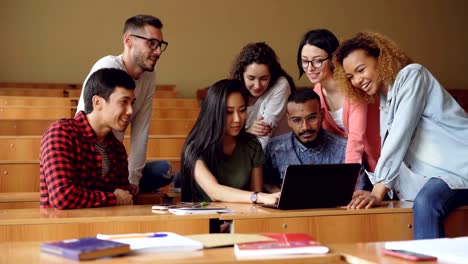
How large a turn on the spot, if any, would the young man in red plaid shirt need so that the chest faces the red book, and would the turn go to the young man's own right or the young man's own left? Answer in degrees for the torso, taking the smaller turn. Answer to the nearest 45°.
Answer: approximately 45° to the young man's own right

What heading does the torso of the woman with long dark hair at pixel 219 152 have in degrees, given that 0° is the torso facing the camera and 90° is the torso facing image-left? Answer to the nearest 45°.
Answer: approximately 315°

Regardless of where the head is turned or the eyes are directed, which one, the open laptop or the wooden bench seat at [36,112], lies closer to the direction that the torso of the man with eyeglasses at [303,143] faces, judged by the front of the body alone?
the open laptop

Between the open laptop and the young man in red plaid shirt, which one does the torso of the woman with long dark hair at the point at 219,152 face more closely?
the open laptop

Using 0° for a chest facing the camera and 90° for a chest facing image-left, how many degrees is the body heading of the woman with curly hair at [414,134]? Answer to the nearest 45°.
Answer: approximately 90°

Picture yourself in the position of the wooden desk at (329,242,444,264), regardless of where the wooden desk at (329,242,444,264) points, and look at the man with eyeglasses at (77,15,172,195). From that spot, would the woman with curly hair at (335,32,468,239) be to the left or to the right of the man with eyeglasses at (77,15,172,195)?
right

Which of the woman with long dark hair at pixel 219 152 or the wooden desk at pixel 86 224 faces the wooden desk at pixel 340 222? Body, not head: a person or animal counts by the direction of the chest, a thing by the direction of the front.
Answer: the woman with long dark hair

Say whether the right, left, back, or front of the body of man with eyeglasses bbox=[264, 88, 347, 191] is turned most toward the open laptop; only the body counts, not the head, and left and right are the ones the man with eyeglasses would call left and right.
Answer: front
